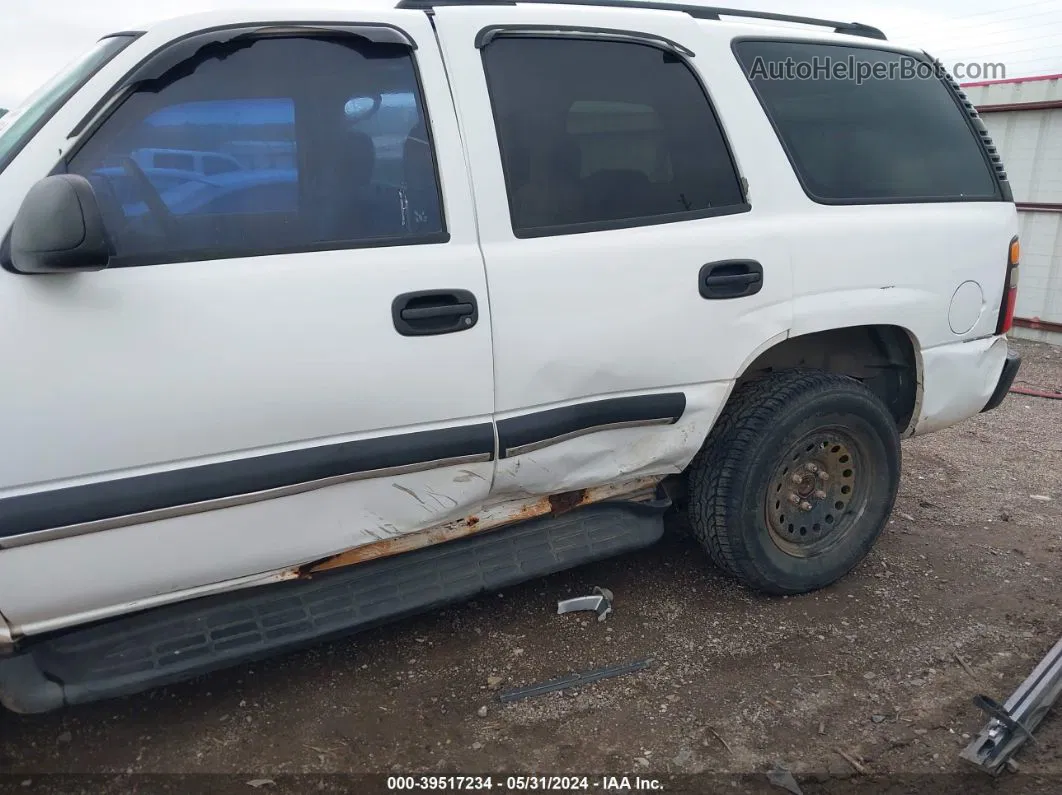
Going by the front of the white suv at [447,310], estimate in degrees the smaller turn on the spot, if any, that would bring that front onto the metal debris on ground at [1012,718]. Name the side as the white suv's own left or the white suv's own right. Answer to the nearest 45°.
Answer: approximately 135° to the white suv's own left

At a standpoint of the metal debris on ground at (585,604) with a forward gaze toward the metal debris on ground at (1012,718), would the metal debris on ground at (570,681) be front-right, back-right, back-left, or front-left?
front-right

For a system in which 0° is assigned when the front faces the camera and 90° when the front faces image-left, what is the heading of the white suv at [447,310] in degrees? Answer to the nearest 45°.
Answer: approximately 45°
